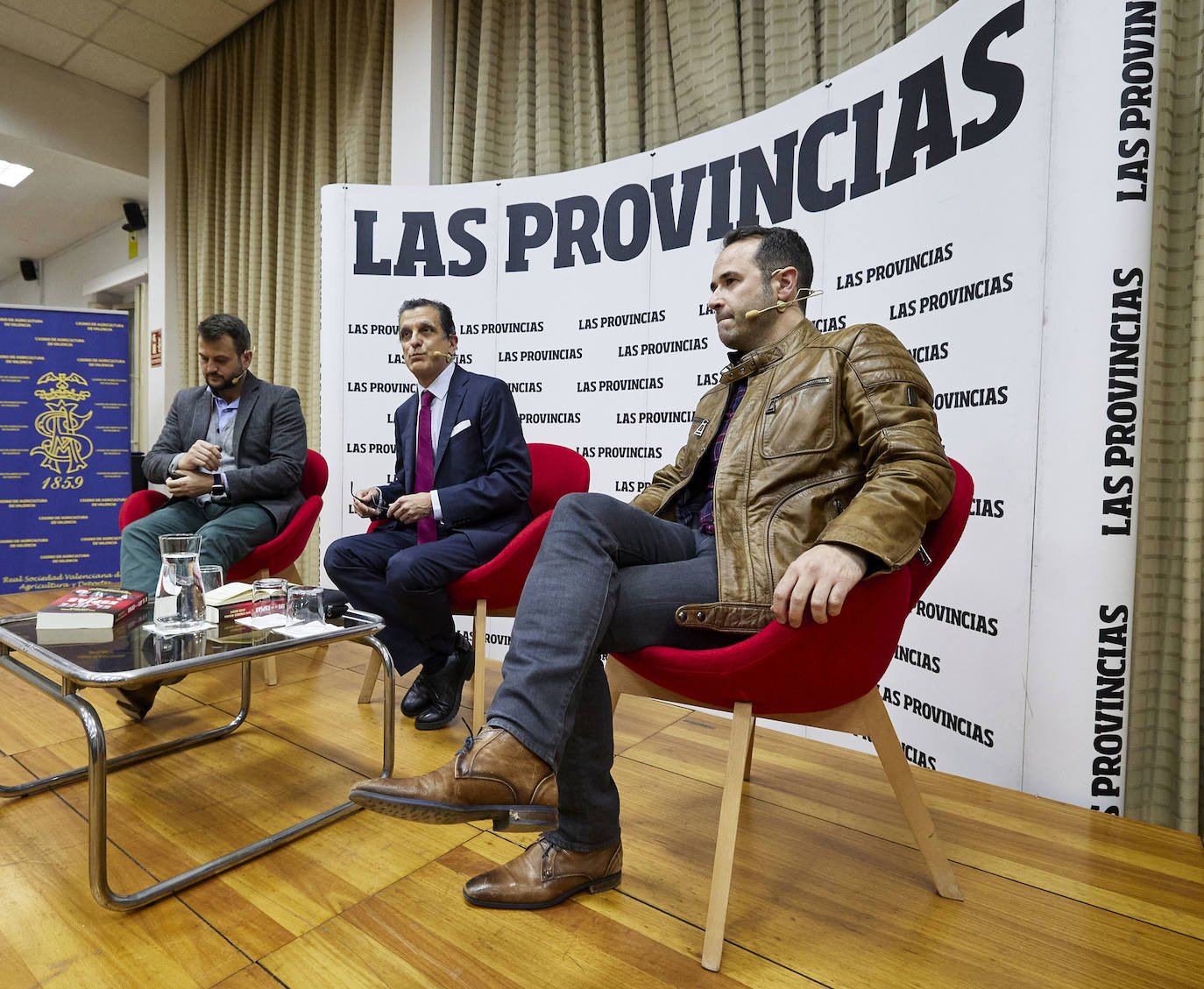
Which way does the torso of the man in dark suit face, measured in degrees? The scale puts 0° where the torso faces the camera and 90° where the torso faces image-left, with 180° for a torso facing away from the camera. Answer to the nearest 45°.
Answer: approximately 45°

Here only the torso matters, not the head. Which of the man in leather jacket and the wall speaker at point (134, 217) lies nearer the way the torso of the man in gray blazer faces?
the man in leather jacket

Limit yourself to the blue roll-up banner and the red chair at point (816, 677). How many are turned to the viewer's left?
1

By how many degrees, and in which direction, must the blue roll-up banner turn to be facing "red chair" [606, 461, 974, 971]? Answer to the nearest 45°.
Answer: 0° — it already faces it

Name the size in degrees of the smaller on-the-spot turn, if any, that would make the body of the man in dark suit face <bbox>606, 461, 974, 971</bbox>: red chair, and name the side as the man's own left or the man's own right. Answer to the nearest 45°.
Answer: approximately 90° to the man's own left

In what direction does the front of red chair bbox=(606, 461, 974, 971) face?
to the viewer's left
